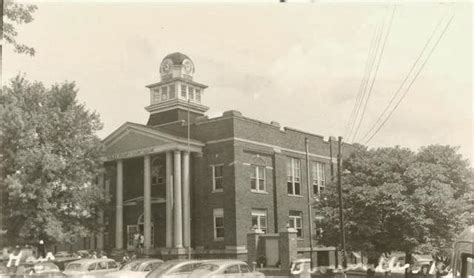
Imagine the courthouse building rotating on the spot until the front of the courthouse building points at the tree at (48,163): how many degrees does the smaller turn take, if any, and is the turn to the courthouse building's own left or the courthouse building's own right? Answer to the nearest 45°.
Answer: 0° — it already faces it

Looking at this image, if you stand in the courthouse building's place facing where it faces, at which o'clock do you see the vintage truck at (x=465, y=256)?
The vintage truck is roughly at 10 o'clock from the courthouse building.

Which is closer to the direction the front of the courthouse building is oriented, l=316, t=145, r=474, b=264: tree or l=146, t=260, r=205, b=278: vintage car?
the vintage car

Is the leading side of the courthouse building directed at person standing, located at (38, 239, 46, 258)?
yes

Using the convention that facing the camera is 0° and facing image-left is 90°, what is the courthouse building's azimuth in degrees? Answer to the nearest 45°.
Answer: approximately 45°

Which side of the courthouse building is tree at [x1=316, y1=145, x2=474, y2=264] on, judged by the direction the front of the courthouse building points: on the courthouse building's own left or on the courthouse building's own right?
on the courthouse building's own left

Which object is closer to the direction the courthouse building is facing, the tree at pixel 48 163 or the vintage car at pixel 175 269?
the tree
